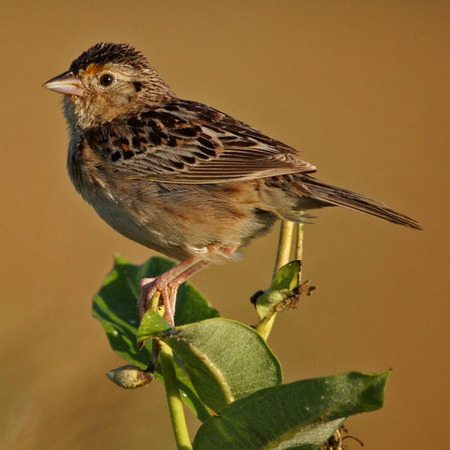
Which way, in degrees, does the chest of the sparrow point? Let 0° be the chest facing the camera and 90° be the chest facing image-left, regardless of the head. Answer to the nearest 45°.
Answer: approximately 90°
